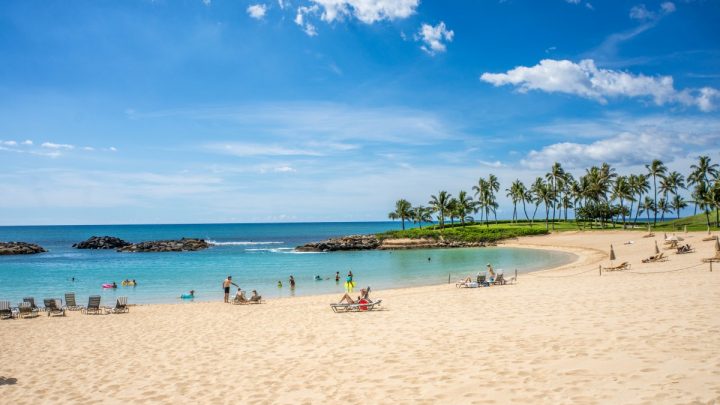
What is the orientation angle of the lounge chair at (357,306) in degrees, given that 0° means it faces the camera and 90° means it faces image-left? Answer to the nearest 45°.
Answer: approximately 90°

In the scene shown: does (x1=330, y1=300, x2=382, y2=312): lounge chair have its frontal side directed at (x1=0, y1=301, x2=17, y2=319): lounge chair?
yes

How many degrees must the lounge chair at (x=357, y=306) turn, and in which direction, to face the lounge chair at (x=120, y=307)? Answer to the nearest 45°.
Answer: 0° — it already faces it

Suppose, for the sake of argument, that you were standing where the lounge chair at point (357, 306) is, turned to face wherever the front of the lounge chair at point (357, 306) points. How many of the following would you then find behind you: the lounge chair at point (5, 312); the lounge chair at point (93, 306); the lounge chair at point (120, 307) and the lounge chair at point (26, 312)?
0

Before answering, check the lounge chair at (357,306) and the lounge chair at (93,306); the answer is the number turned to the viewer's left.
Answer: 1

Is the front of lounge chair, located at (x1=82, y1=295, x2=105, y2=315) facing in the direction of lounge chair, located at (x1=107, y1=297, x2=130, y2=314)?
no

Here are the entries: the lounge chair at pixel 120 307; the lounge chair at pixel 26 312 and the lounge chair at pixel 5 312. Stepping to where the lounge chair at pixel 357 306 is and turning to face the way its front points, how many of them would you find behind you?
0

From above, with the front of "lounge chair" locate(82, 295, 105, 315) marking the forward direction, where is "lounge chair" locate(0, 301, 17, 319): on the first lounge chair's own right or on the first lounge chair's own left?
on the first lounge chair's own left

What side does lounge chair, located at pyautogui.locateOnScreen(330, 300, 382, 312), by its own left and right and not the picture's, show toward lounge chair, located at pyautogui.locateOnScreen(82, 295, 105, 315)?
front

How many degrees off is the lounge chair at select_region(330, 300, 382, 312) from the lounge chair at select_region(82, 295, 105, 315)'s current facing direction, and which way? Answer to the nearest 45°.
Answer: approximately 135° to its right

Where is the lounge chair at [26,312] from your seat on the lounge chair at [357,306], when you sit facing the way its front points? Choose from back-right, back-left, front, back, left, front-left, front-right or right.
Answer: front

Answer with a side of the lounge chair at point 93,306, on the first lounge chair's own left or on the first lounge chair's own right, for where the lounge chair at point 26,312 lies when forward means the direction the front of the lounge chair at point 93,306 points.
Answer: on the first lounge chair's own left

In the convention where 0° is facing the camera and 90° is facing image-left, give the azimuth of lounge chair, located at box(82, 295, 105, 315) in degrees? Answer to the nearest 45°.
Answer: approximately 180°
